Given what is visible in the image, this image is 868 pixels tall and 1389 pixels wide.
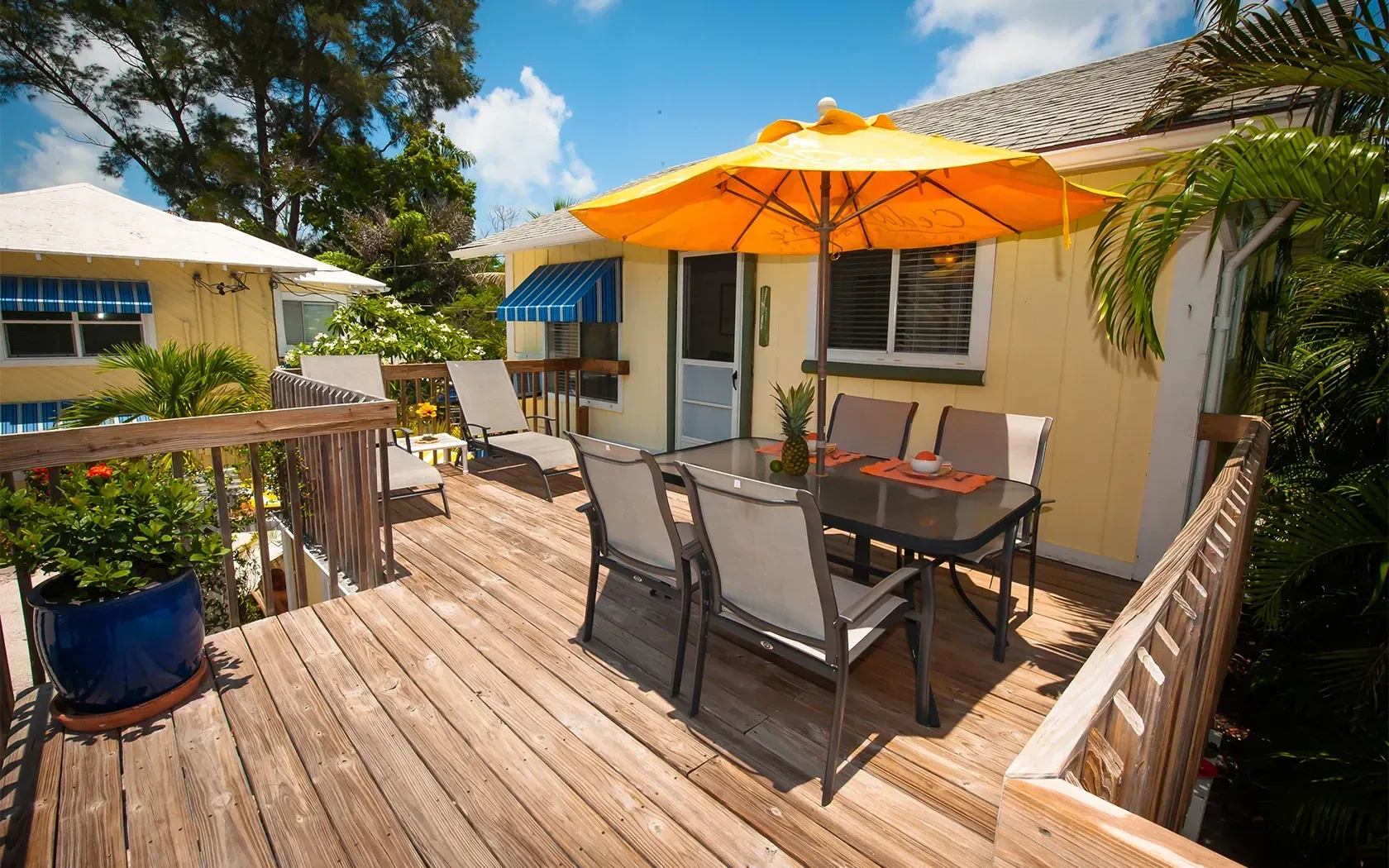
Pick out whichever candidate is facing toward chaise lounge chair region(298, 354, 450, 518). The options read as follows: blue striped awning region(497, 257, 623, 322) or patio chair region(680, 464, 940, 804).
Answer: the blue striped awning

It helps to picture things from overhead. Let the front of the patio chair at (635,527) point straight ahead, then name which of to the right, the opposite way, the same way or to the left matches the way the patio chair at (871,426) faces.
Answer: the opposite way

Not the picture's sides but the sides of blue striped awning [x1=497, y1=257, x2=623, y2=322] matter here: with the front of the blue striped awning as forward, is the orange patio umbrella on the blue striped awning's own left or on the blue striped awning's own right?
on the blue striped awning's own left

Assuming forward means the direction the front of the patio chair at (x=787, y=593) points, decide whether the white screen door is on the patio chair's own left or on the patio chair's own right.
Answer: on the patio chair's own left

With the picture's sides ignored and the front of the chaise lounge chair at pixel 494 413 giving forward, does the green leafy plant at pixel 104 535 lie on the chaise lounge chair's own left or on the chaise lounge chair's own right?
on the chaise lounge chair's own right

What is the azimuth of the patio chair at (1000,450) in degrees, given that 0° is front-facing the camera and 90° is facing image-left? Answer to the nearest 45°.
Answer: approximately 45°

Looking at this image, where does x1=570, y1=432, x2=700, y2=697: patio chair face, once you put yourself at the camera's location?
facing away from the viewer and to the right of the viewer

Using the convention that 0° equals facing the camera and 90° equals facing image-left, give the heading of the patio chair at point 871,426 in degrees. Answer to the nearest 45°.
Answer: approximately 45°

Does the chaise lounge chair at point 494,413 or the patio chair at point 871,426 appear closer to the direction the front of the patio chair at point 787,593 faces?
the patio chair

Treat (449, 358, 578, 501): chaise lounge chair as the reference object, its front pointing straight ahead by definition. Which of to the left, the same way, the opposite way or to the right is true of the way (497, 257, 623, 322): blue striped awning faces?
to the right

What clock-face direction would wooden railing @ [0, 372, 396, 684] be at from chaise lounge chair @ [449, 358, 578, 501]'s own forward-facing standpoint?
The wooden railing is roughly at 2 o'clock from the chaise lounge chair.

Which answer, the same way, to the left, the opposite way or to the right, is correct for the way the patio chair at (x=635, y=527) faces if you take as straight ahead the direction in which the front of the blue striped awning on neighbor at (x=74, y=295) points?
to the left

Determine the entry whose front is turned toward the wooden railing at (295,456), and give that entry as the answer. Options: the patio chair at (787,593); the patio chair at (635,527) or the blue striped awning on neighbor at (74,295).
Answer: the blue striped awning on neighbor

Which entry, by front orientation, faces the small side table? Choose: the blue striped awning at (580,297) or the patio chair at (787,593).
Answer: the blue striped awning
